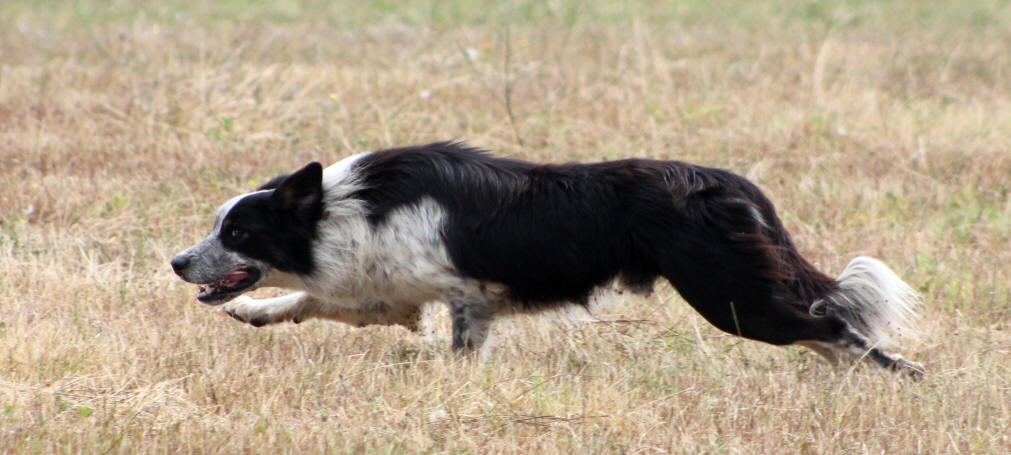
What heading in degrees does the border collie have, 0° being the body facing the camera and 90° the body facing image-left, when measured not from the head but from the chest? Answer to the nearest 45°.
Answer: approximately 90°
